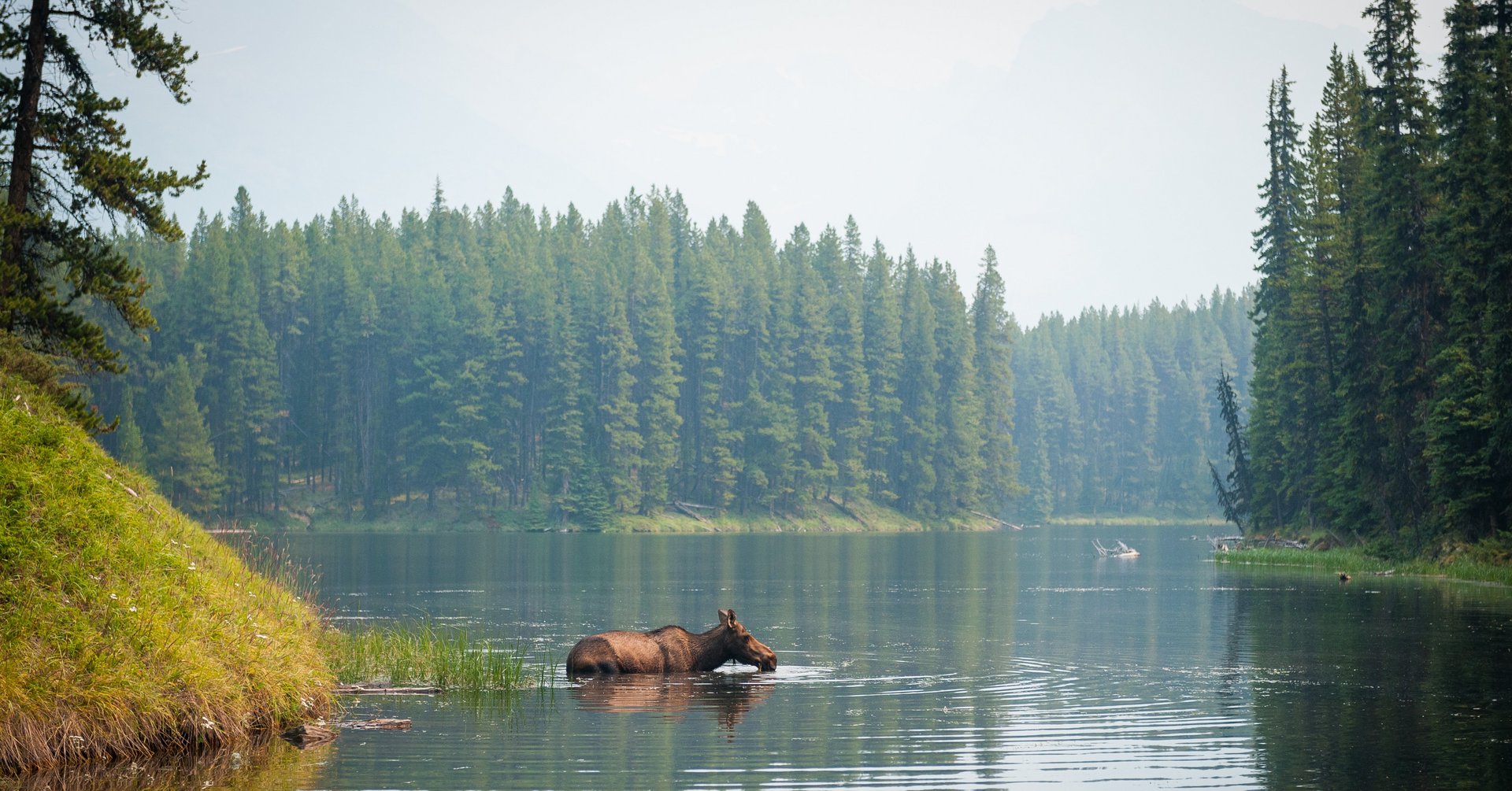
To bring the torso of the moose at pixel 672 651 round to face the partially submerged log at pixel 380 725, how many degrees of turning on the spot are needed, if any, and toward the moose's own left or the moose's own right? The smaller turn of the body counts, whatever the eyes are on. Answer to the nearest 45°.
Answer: approximately 135° to the moose's own right

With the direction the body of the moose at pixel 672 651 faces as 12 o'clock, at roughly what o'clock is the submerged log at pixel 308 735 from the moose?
The submerged log is roughly at 4 o'clock from the moose.

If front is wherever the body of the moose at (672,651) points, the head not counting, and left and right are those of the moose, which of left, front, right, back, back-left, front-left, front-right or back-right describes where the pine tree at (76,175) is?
back

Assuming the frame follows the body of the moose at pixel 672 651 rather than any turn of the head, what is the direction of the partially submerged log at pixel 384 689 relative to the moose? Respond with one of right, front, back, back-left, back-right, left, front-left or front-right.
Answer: back-right

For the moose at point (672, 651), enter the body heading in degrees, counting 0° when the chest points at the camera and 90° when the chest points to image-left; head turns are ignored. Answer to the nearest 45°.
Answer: approximately 270°
